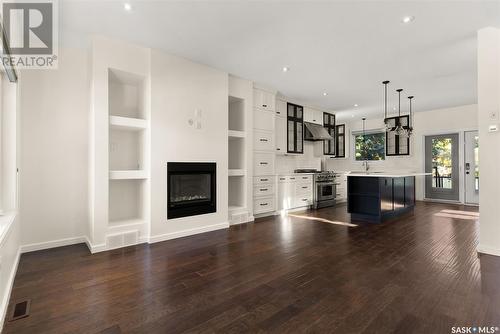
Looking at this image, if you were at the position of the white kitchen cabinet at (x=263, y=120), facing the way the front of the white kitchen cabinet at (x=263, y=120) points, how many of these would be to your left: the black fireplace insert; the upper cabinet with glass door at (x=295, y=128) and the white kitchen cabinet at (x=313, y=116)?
2

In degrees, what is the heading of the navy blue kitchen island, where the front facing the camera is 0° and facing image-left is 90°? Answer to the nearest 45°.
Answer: approximately 315°

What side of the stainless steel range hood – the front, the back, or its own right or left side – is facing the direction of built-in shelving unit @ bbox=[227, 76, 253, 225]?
right

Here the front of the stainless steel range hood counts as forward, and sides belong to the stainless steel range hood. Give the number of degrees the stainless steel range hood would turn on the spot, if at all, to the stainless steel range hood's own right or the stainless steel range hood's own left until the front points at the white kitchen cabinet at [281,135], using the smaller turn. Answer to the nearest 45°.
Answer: approximately 90° to the stainless steel range hood's own right

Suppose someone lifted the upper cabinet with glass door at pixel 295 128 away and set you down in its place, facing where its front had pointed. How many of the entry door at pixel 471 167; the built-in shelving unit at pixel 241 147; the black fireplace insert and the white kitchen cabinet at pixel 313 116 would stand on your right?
2

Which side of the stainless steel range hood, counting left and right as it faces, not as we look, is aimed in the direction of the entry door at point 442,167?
left

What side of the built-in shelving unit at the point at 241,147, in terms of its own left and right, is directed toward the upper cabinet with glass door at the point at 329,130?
left

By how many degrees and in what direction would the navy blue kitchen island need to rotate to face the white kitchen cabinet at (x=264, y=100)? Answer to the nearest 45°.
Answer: approximately 135° to its right
